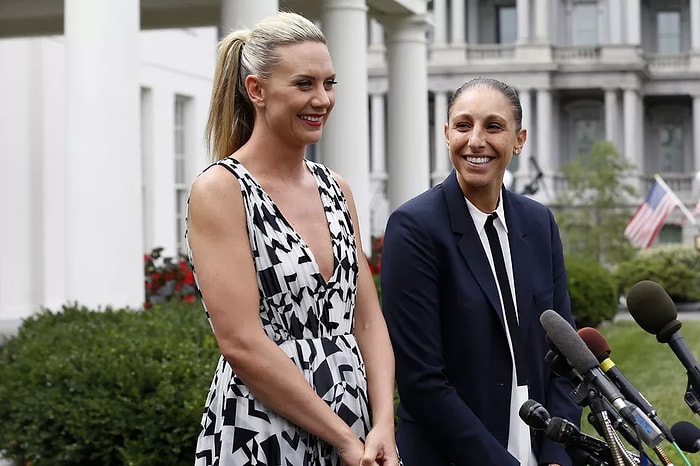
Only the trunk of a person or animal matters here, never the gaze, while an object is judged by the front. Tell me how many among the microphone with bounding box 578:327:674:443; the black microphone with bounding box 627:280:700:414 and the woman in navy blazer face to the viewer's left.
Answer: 2

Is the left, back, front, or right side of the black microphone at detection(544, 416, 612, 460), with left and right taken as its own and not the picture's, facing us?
left

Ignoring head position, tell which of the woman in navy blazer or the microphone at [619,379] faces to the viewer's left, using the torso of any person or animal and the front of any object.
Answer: the microphone

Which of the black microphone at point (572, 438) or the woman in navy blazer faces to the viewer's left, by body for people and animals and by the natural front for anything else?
the black microphone

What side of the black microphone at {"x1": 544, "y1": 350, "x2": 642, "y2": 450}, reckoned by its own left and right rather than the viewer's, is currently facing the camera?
left

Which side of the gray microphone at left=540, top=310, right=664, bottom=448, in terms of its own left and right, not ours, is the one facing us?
left

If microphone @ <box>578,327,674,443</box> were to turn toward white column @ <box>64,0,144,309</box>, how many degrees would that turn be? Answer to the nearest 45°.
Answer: approximately 45° to its right

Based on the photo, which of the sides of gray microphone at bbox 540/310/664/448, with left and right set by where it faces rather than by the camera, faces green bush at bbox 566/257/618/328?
right

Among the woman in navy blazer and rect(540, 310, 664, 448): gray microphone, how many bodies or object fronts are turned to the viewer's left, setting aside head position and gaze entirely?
1

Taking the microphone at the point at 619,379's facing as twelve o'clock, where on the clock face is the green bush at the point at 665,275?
The green bush is roughly at 3 o'clock from the microphone.

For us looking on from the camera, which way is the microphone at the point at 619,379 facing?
facing to the left of the viewer

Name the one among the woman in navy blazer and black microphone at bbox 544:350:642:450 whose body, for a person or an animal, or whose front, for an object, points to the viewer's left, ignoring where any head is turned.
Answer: the black microphone

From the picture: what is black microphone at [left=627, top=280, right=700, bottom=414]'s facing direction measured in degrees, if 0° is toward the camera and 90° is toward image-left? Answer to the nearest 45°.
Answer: approximately 90°

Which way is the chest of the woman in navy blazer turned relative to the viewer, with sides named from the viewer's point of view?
facing the viewer and to the right of the viewer
